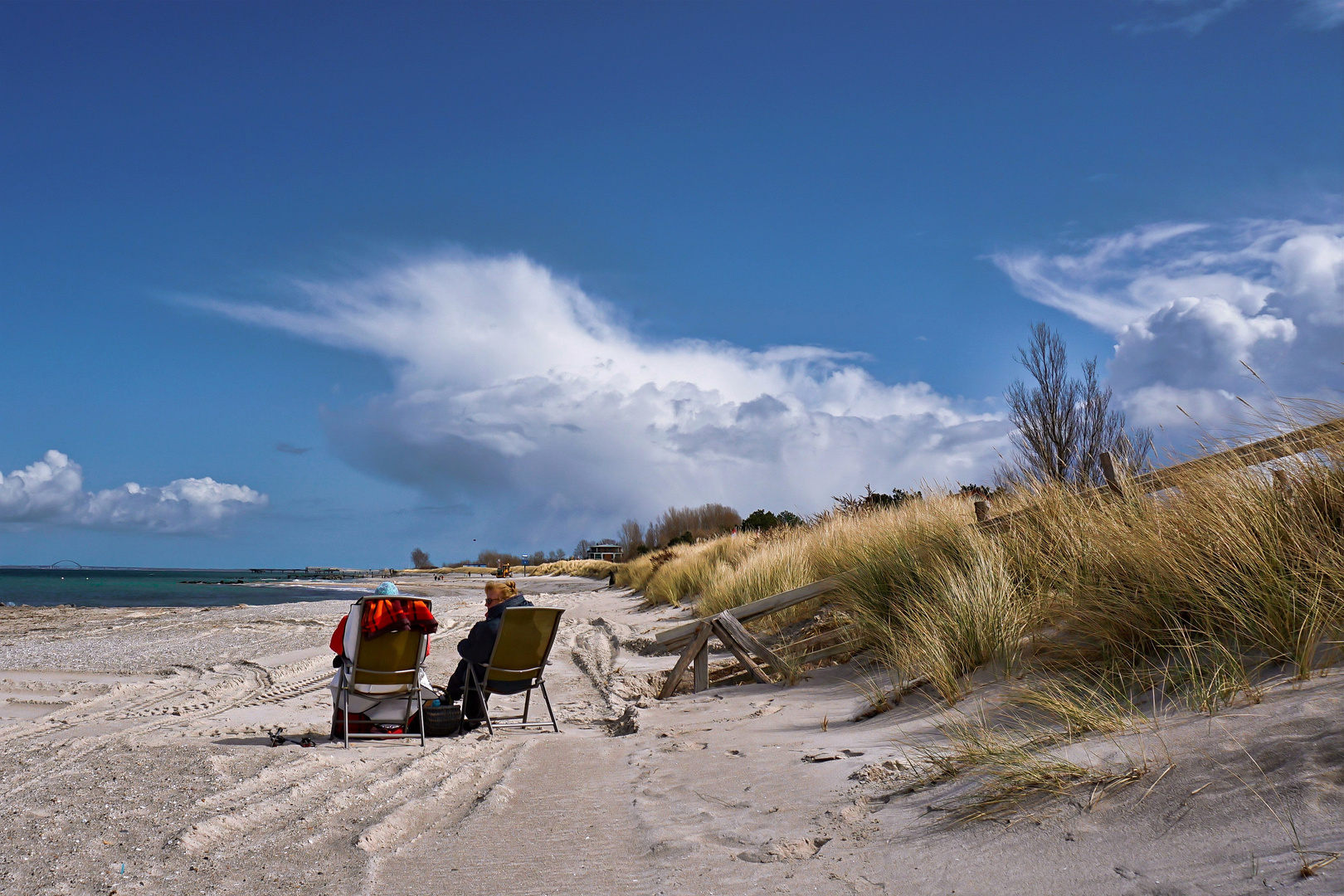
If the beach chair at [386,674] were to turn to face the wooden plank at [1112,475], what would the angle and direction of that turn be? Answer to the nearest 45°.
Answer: approximately 90° to its right

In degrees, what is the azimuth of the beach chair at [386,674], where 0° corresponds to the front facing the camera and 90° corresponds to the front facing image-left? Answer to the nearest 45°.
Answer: approximately 180°

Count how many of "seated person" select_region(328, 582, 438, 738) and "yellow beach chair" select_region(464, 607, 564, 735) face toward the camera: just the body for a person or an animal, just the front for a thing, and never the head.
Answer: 0

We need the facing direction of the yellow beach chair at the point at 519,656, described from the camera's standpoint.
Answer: facing away from the viewer and to the left of the viewer

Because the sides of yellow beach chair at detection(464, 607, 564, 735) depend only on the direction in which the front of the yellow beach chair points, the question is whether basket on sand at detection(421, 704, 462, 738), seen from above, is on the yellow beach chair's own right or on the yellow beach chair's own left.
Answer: on the yellow beach chair's own left

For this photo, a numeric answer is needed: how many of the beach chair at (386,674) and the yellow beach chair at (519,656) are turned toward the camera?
0

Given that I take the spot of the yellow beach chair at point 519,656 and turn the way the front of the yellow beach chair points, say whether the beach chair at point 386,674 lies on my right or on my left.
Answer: on my left

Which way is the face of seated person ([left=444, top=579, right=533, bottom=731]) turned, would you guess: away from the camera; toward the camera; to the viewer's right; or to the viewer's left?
to the viewer's left

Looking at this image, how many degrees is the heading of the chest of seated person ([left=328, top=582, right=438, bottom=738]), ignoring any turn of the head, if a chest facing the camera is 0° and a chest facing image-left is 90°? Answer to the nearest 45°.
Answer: approximately 180°

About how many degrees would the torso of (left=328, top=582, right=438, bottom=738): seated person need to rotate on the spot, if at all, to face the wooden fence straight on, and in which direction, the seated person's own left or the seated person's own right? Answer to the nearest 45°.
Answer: approximately 90° to the seated person's own right
